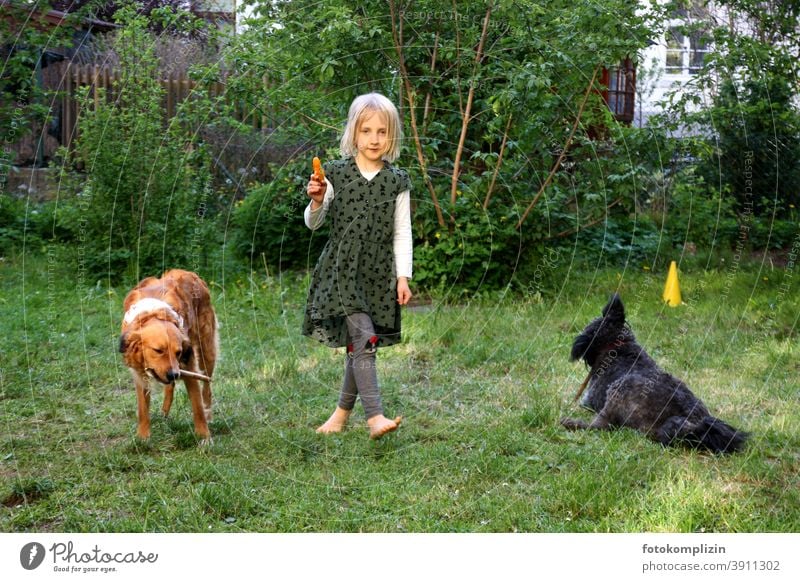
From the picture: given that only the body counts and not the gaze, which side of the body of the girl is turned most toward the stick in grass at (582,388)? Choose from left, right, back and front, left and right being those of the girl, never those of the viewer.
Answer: left

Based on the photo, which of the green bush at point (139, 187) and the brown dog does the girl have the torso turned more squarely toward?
the brown dog

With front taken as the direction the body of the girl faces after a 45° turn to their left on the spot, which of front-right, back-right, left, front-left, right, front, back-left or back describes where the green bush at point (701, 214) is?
left

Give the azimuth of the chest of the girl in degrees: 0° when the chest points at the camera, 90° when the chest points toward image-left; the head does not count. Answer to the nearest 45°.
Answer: approximately 0°

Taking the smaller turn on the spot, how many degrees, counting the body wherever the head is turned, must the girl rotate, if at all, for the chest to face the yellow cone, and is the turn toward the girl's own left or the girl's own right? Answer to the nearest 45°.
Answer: approximately 135° to the girl's own left

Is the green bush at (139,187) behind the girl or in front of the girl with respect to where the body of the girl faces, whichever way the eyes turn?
behind

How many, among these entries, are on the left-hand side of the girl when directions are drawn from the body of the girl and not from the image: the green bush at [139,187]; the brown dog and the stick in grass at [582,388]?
1

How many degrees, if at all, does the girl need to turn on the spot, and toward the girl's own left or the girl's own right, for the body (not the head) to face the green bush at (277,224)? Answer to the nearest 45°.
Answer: approximately 180°
